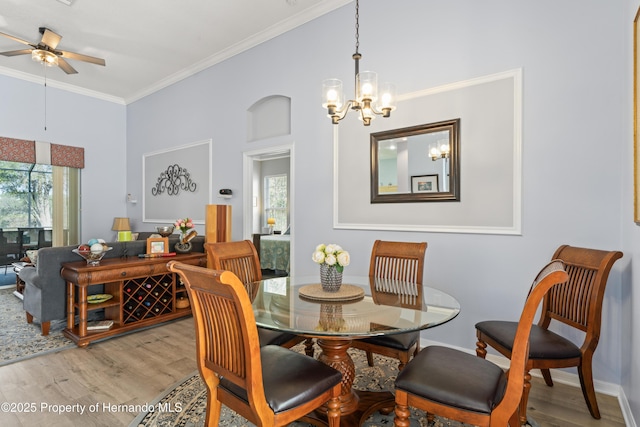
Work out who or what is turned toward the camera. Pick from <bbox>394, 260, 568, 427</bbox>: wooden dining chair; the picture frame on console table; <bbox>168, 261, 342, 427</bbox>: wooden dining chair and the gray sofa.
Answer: the picture frame on console table

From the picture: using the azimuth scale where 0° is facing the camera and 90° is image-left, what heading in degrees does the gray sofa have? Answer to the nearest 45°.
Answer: approximately 135°

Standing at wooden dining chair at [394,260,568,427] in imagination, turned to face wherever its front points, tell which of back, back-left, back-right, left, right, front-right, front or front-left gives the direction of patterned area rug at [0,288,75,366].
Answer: front

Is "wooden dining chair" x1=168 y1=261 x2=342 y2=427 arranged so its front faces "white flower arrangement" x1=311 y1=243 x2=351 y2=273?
yes

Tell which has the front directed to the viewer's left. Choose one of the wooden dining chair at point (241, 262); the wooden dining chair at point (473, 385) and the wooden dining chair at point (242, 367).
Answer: the wooden dining chair at point (473, 385)

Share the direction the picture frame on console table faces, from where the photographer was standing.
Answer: facing the viewer

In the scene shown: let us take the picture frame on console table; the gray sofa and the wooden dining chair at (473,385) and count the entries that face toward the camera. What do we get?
1

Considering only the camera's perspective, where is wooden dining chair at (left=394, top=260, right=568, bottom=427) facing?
facing to the left of the viewer

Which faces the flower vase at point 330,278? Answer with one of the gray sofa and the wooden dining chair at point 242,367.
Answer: the wooden dining chair

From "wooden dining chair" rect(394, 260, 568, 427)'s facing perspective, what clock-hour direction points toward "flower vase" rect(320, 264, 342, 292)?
The flower vase is roughly at 1 o'clock from the wooden dining chair.

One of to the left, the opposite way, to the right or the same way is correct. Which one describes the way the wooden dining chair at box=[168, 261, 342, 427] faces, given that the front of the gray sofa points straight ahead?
to the right

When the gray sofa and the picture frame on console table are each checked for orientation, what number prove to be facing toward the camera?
1

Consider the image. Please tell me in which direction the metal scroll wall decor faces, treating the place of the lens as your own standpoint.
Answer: facing the viewer and to the left of the viewer

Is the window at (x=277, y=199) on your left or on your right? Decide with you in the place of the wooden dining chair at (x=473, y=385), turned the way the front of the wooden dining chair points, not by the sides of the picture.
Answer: on your right

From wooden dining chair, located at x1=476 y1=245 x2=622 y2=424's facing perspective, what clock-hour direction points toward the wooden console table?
The wooden console table is roughly at 1 o'clock from the wooden dining chair.

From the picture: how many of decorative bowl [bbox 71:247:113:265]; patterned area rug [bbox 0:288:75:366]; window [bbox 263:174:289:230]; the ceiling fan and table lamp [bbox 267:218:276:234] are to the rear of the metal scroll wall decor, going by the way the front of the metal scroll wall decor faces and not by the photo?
2

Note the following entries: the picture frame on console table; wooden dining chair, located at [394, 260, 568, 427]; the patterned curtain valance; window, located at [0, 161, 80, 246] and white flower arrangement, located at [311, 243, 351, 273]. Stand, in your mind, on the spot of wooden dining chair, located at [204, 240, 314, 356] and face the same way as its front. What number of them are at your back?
3
